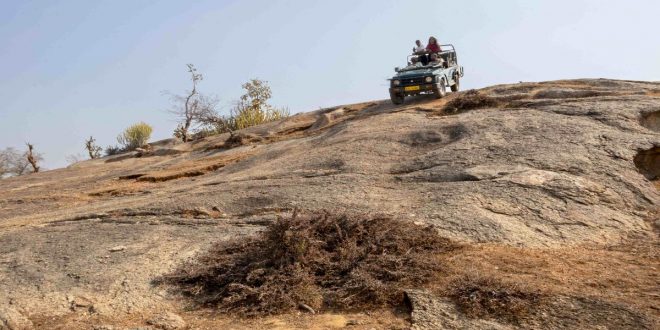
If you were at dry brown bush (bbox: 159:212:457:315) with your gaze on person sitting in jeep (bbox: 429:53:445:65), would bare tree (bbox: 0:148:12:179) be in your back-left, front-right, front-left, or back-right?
front-left

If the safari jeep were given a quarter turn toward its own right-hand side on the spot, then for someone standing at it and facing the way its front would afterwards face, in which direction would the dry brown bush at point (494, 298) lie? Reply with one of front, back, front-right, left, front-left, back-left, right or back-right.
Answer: back-left

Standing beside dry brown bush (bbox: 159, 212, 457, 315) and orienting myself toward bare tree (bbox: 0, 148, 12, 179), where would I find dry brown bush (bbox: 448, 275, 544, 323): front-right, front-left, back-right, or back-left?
back-right

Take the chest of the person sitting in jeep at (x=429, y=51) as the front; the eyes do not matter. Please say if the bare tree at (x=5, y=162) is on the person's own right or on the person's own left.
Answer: on the person's own right

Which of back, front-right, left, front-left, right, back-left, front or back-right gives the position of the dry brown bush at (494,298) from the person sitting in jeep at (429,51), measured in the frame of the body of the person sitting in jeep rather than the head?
front-left

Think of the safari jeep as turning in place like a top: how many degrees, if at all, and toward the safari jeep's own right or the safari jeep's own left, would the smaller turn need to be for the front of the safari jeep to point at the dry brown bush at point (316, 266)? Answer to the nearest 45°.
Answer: approximately 45° to the safari jeep's own left

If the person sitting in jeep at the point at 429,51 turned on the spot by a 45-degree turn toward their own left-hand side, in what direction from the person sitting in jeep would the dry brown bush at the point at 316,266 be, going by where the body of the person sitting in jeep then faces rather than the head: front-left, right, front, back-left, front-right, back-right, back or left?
front

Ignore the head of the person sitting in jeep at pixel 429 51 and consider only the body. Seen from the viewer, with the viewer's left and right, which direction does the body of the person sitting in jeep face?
facing the viewer and to the left of the viewer
